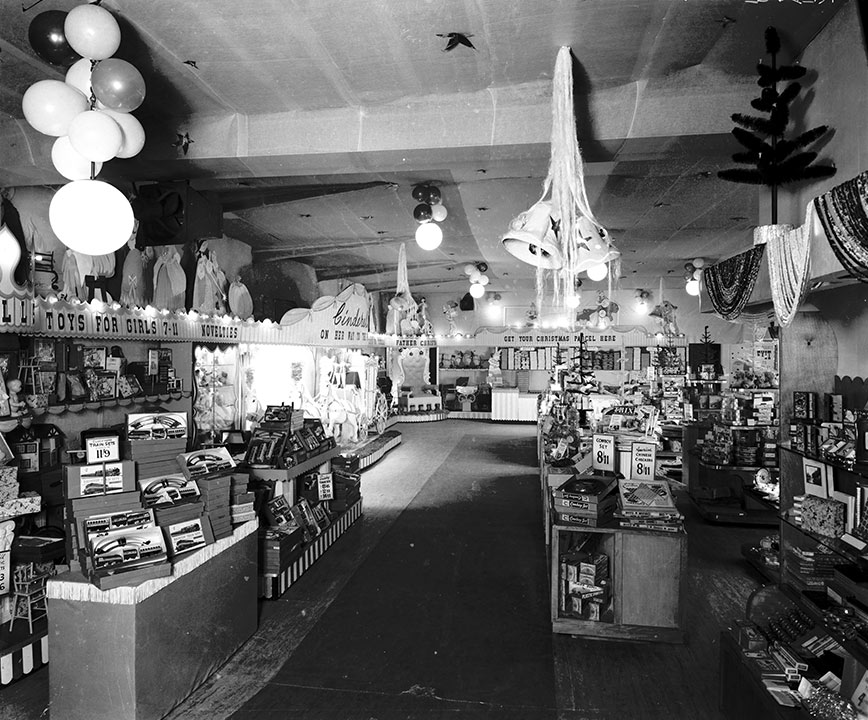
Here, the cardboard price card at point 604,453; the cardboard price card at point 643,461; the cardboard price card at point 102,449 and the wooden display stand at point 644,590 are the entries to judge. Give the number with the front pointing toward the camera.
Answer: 4

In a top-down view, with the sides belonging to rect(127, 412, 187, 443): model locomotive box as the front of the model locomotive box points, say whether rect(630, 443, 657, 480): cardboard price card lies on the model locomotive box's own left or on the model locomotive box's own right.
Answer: on the model locomotive box's own left

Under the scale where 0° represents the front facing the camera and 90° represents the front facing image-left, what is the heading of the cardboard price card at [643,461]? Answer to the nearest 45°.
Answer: approximately 0°

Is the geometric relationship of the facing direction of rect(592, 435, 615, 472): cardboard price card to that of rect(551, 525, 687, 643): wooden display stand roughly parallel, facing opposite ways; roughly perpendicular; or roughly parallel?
roughly parallel

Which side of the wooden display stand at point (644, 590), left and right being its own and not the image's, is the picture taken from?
front

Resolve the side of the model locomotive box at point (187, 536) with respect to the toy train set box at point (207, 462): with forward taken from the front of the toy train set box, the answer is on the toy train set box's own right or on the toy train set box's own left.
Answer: on the toy train set box's own right

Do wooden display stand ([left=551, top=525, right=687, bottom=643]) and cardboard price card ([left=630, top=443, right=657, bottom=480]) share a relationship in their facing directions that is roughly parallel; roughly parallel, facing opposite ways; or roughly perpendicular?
roughly parallel

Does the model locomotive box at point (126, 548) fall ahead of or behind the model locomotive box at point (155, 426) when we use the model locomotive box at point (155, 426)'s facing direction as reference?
ahead

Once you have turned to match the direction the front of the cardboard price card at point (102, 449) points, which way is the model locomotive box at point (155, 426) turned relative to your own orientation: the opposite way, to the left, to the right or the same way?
the same way

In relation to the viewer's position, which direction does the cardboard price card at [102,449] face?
facing the viewer

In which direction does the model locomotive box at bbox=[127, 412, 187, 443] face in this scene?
toward the camera

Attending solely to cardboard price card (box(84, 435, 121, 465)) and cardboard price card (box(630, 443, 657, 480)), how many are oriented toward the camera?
2
